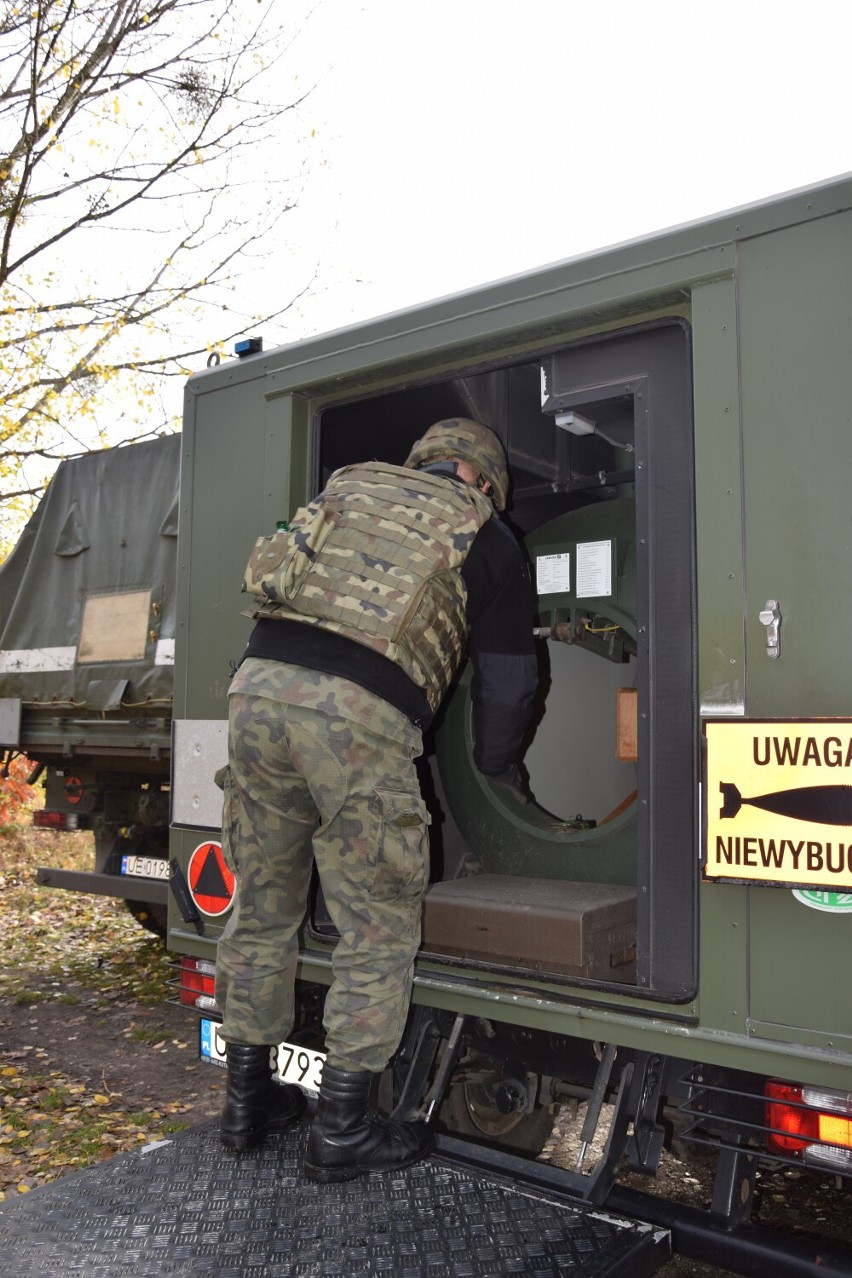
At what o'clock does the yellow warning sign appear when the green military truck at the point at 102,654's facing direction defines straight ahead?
The yellow warning sign is roughly at 4 o'clock from the green military truck.

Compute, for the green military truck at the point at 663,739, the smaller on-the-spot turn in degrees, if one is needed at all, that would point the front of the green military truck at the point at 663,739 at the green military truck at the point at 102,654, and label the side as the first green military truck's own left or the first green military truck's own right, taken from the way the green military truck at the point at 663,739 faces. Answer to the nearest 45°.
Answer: approximately 90° to the first green military truck's own left

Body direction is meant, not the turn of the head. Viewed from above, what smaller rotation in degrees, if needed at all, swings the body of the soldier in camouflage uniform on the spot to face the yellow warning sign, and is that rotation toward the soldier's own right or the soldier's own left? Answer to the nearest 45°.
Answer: approximately 90° to the soldier's own right

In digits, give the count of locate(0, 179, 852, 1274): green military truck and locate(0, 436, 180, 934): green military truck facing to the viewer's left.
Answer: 0

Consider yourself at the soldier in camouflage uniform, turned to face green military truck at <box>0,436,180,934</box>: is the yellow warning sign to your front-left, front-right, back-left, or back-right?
back-right

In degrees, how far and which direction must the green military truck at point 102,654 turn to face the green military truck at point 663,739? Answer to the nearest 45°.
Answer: approximately 135° to its right

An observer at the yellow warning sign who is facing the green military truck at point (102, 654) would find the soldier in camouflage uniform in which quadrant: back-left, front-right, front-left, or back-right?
front-left

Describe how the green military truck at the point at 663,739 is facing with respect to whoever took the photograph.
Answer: facing away from the viewer and to the right of the viewer

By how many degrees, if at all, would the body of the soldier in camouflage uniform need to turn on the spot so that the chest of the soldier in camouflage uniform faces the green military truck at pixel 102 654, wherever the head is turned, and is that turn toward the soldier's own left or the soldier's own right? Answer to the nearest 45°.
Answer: approximately 90° to the soldier's own left

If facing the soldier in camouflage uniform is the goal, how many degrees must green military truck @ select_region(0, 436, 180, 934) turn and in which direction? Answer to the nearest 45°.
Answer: approximately 135° to its right

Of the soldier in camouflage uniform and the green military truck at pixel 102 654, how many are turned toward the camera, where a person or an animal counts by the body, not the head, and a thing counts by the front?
0

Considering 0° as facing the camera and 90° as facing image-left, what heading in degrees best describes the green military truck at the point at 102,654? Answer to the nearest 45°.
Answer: approximately 225°
